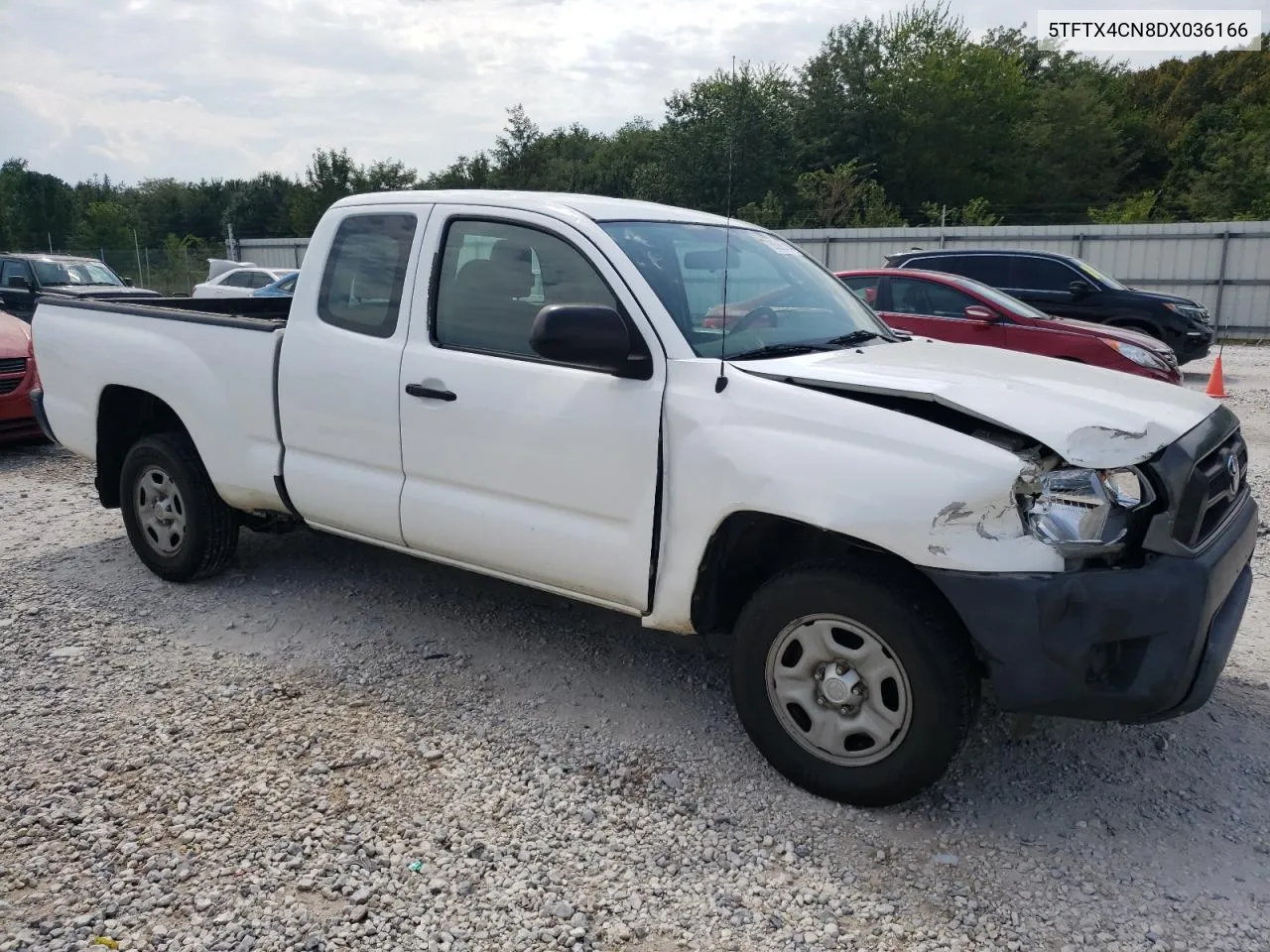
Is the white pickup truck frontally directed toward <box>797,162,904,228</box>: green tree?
no

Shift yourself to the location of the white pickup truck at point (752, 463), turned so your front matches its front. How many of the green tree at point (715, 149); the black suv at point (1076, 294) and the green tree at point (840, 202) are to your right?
0

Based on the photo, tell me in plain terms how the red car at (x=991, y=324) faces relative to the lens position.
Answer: facing the viewer and to the right of the viewer

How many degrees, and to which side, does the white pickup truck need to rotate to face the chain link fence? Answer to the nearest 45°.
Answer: approximately 180°

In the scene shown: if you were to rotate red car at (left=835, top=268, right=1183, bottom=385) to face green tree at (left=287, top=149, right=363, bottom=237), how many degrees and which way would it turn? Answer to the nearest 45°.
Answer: approximately 180°

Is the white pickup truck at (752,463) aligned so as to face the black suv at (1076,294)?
no

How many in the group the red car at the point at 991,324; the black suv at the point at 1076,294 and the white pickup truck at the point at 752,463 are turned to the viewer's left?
0

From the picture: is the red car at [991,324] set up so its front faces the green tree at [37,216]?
no

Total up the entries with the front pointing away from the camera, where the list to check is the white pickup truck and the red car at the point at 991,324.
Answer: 0

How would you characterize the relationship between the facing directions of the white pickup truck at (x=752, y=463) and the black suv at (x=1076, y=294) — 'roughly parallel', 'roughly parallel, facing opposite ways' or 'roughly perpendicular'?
roughly parallel

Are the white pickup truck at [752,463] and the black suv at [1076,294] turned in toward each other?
no

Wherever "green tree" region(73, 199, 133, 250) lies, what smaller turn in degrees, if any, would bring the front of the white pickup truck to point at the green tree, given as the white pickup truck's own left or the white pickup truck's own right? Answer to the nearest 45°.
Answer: approximately 180°

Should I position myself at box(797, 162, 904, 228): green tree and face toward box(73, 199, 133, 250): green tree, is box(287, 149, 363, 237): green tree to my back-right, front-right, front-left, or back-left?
front-right

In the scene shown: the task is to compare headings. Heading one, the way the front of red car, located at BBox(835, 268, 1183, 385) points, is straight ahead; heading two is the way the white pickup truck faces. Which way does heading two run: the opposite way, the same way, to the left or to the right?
the same way

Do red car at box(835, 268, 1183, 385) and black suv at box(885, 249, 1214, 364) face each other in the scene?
no

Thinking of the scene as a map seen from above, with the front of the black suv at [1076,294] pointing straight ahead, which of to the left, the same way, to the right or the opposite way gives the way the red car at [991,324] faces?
the same way
